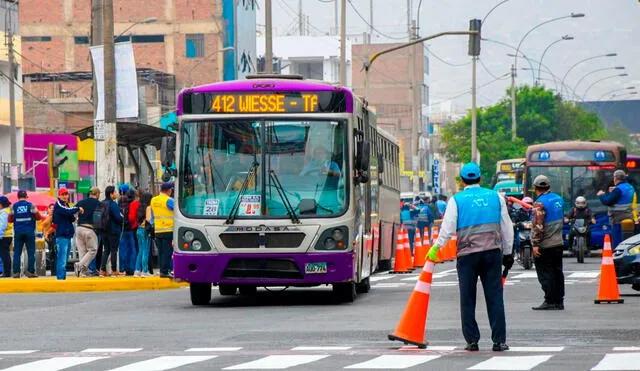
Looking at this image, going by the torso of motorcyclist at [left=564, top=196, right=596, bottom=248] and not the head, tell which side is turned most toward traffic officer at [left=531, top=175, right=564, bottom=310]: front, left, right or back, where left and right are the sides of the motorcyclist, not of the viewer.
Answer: front

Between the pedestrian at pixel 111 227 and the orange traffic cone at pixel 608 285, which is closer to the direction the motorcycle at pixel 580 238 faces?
the orange traffic cone

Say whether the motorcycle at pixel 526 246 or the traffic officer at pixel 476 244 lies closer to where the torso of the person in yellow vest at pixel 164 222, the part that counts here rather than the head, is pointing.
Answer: the motorcycle

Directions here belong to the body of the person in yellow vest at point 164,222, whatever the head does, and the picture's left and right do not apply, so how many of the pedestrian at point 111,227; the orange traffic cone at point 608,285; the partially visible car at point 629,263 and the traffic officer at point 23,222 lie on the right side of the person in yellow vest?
2

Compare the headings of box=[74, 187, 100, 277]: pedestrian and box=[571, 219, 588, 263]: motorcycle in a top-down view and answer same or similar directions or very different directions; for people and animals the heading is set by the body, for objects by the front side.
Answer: very different directions

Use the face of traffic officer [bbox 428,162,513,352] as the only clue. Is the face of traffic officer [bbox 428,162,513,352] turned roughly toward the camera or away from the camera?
away from the camera

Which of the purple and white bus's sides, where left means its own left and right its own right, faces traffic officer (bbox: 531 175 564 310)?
left

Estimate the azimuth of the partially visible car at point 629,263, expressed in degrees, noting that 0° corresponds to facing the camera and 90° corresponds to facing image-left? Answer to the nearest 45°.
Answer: approximately 45°

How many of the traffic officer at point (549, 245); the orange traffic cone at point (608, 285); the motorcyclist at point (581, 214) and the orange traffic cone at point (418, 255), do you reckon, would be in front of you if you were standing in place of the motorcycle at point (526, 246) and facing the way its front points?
2

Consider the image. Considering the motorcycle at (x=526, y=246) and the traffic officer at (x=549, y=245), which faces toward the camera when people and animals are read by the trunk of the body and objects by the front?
the motorcycle

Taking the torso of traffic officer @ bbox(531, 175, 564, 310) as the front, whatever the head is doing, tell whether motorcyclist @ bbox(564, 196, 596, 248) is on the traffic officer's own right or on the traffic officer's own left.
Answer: on the traffic officer's own right

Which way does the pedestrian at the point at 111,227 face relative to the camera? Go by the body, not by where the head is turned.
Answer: to the viewer's right
